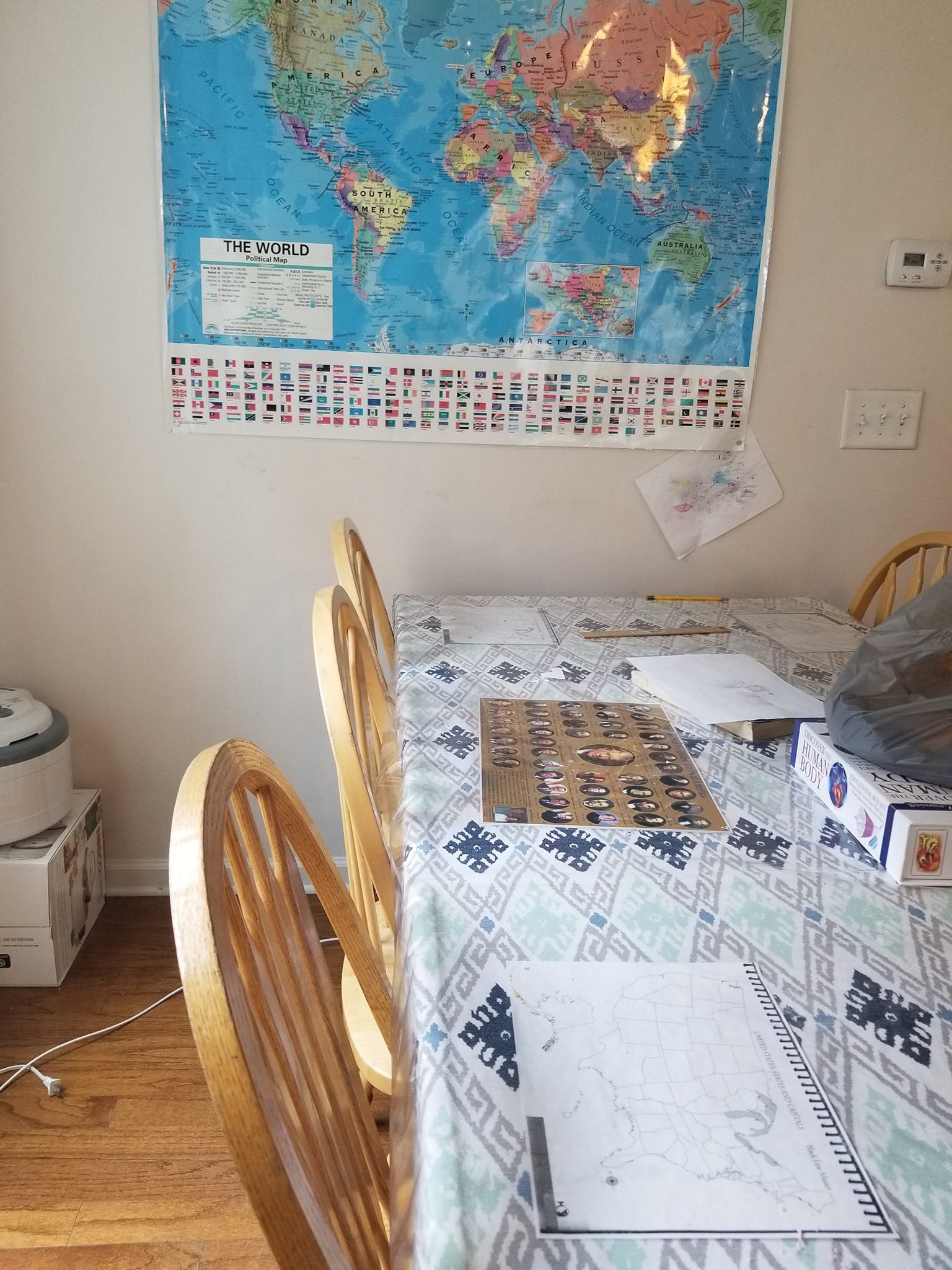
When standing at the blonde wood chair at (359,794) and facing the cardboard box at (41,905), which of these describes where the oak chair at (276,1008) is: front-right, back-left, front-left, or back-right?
back-left

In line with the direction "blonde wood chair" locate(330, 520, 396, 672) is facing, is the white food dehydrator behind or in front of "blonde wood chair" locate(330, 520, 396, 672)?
behind

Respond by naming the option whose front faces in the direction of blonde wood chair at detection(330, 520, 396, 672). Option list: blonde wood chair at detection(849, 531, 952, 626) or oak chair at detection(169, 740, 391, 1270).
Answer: blonde wood chair at detection(849, 531, 952, 626)

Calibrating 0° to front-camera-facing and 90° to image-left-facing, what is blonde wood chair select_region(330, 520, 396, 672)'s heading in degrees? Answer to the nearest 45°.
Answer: approximately 270°

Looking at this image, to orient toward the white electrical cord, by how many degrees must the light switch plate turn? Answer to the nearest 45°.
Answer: approximately 45° to its right

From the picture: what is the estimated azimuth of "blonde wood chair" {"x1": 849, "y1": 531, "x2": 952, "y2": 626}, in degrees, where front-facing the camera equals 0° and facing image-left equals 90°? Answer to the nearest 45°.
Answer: approximately 45°

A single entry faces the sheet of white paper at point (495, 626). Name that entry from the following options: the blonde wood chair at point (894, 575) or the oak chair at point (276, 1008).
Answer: the blonde wood chair

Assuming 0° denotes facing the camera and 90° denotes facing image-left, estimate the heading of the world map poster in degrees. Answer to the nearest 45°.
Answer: approximately 0°

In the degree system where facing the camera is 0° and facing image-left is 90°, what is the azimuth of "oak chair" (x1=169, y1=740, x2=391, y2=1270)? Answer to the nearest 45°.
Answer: approximately 315°

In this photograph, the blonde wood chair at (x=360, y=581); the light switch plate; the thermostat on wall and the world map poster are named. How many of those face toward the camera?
3

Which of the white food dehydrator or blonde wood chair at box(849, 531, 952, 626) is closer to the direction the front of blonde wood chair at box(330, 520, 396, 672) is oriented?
the blonde wood chair

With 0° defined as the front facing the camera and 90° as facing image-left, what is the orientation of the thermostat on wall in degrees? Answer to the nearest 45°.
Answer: approximately 0°

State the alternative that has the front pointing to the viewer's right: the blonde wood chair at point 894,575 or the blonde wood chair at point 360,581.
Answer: the blonde wood chair at point 360,581
